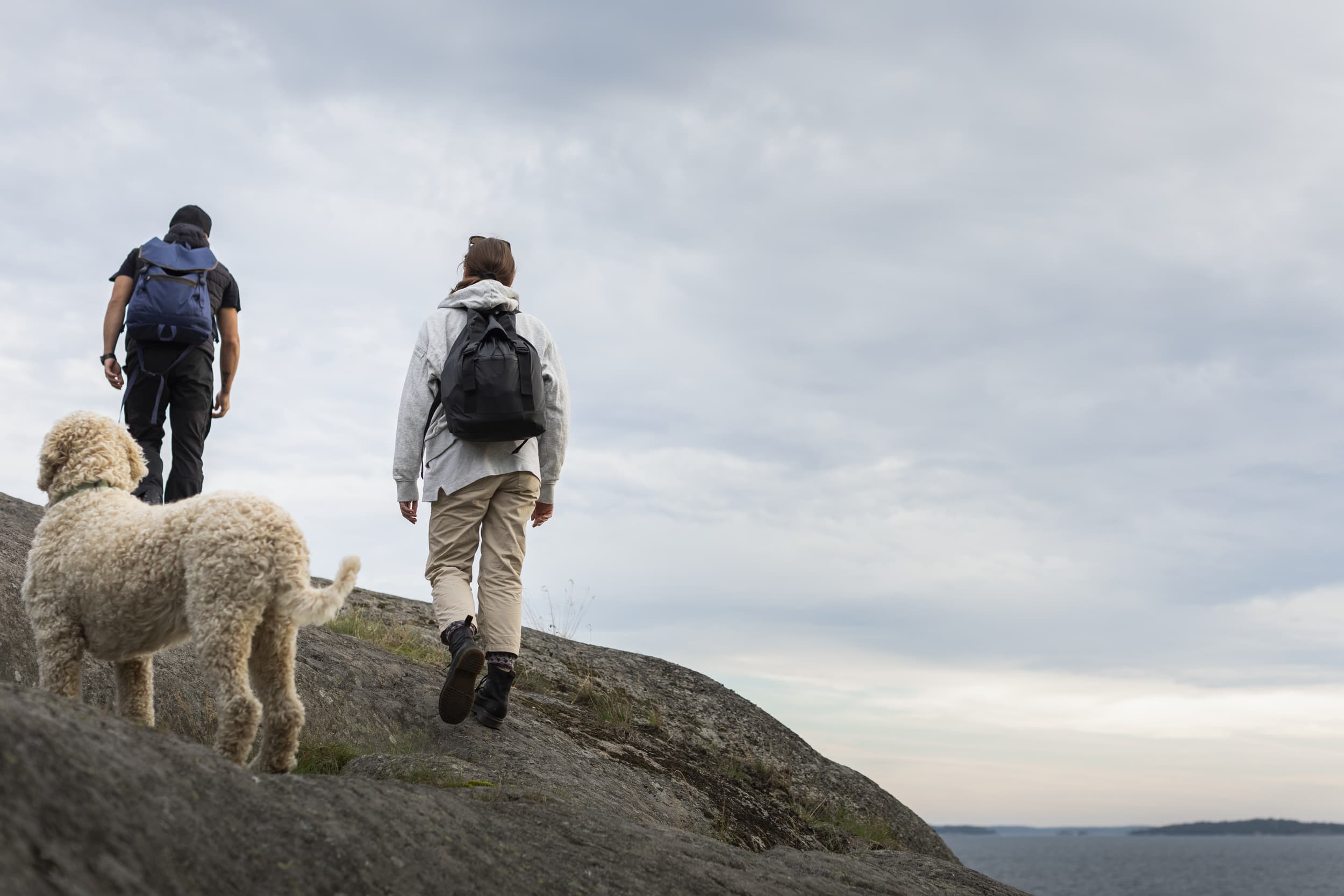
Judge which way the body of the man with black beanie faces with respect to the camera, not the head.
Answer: away from the camera

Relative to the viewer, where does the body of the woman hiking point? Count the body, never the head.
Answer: away from the camera

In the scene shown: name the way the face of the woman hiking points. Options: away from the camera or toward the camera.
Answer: away from the camera

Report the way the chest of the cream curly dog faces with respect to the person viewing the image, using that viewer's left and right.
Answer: facing away from the viewer and to the left of the viewer

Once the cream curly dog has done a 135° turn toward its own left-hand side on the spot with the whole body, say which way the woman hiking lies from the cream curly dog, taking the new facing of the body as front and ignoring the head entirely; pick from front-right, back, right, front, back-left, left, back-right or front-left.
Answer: back-left

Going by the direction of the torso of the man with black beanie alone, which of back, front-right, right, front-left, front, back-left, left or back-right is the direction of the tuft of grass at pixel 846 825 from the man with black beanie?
right

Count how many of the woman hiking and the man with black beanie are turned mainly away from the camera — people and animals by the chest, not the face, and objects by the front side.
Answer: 2

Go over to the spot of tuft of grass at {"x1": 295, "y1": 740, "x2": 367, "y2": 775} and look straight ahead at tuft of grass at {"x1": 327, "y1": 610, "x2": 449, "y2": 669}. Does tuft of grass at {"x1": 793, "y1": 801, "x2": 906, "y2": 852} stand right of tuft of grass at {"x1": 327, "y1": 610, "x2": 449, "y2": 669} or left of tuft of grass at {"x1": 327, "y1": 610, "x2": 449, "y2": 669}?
right

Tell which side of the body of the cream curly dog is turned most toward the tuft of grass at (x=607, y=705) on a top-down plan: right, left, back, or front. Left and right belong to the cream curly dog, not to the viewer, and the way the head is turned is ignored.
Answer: right
